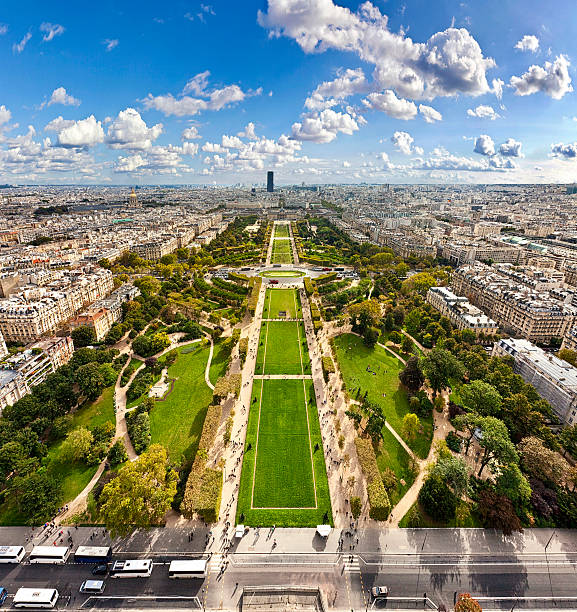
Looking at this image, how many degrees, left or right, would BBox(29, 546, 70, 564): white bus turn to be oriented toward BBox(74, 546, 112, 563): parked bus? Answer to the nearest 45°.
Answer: approximately 135° to its left

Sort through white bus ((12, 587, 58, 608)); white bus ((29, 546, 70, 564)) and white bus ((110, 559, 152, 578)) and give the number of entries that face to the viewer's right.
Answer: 1

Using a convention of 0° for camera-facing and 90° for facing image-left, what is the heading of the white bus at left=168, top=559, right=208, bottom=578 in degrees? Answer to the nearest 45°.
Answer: approximately 90°

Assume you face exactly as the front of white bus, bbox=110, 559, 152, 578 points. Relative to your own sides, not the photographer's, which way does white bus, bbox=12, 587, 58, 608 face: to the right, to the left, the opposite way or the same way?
the opposite way

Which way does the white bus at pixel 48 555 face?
to the viewer's left

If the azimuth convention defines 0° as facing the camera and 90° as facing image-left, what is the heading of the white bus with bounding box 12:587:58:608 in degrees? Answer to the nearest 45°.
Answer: approximately 270°

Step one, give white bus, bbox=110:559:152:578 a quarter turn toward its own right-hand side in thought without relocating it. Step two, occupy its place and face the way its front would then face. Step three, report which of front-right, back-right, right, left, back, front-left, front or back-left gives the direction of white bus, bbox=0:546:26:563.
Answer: front-left

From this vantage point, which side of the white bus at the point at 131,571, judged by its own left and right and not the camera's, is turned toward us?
left
